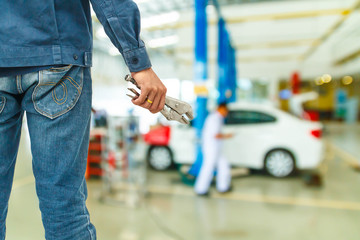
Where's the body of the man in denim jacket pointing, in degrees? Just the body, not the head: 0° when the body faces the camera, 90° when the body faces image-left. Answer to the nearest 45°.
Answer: approximately 180°

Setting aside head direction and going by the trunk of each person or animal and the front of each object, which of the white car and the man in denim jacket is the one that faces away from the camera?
the man in denim jacket

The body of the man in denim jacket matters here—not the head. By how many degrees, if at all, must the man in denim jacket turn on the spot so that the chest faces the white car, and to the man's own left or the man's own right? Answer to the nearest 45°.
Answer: approximately 45° to the man's own right

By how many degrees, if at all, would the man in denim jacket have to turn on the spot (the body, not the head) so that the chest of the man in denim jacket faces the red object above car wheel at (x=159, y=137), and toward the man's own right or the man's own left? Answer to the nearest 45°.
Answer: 0° — they already face it

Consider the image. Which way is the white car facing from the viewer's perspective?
to the viewer's left

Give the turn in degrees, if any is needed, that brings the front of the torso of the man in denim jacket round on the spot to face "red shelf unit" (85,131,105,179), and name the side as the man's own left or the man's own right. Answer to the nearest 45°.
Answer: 0° — they already face it

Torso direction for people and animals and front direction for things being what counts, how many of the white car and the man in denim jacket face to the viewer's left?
1
